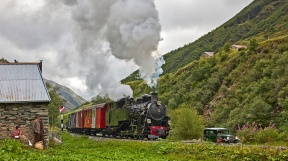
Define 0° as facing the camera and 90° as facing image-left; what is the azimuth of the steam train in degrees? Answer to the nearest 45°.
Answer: approximately 315°

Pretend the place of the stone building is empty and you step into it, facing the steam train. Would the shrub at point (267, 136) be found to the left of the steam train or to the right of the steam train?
right

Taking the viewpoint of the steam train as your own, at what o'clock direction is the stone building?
The stone building is roughly at 3 o'clock from the steam train.

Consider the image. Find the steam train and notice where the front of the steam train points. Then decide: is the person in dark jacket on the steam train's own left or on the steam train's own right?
on the steam train's own right

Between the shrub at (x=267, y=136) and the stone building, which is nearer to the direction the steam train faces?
the shrub

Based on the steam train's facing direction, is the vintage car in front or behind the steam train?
in front
